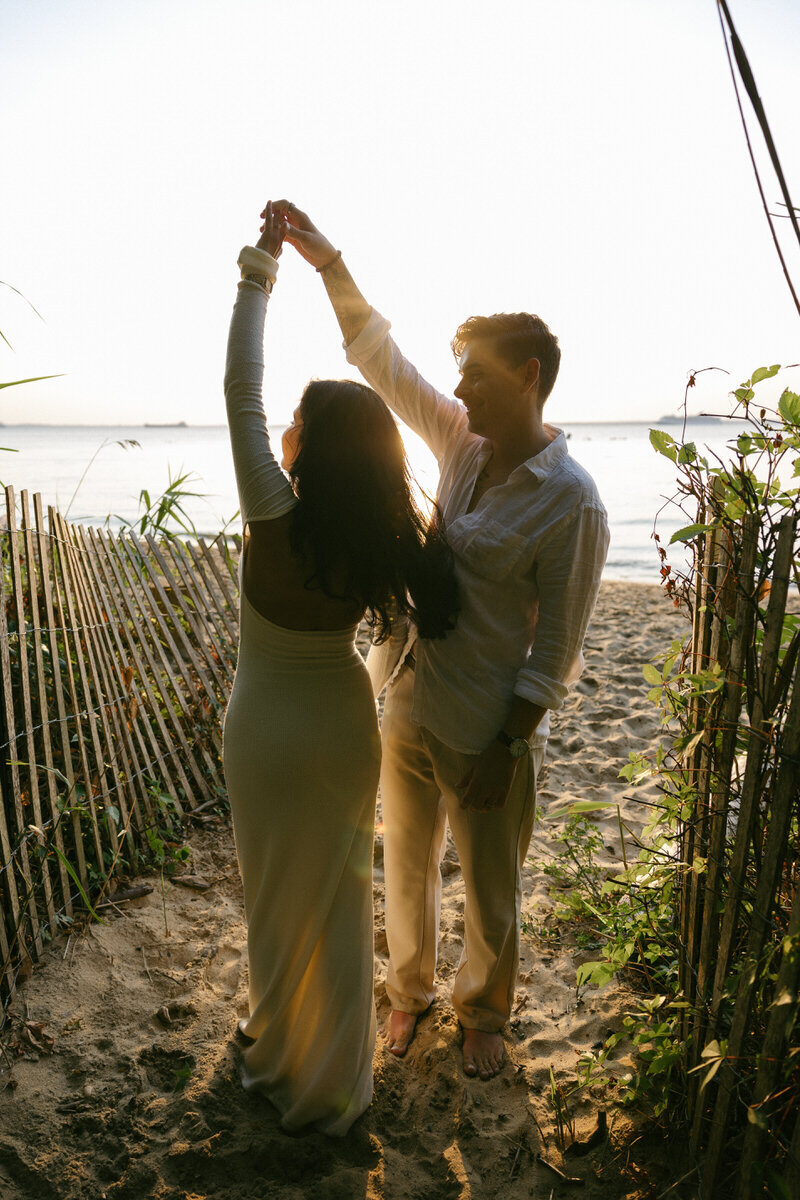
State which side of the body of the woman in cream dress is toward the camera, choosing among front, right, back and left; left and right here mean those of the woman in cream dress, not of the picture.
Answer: back

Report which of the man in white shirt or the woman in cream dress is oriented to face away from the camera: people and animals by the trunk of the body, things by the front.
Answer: the woman in cream dress

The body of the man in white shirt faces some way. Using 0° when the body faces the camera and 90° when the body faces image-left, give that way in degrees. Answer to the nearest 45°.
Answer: approximately 45°

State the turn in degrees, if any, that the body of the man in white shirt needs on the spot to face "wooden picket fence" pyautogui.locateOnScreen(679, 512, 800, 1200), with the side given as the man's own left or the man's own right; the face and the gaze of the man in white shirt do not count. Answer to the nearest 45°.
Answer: approximately 90° to the man's own left

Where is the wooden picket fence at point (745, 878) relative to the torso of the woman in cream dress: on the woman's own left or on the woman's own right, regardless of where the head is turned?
on the woman's own right

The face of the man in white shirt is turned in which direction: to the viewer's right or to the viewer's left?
to the viewer's left

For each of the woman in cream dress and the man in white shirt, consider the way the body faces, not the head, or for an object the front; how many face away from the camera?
1

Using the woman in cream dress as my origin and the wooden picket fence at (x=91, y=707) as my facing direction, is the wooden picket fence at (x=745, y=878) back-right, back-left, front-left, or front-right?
back-right
